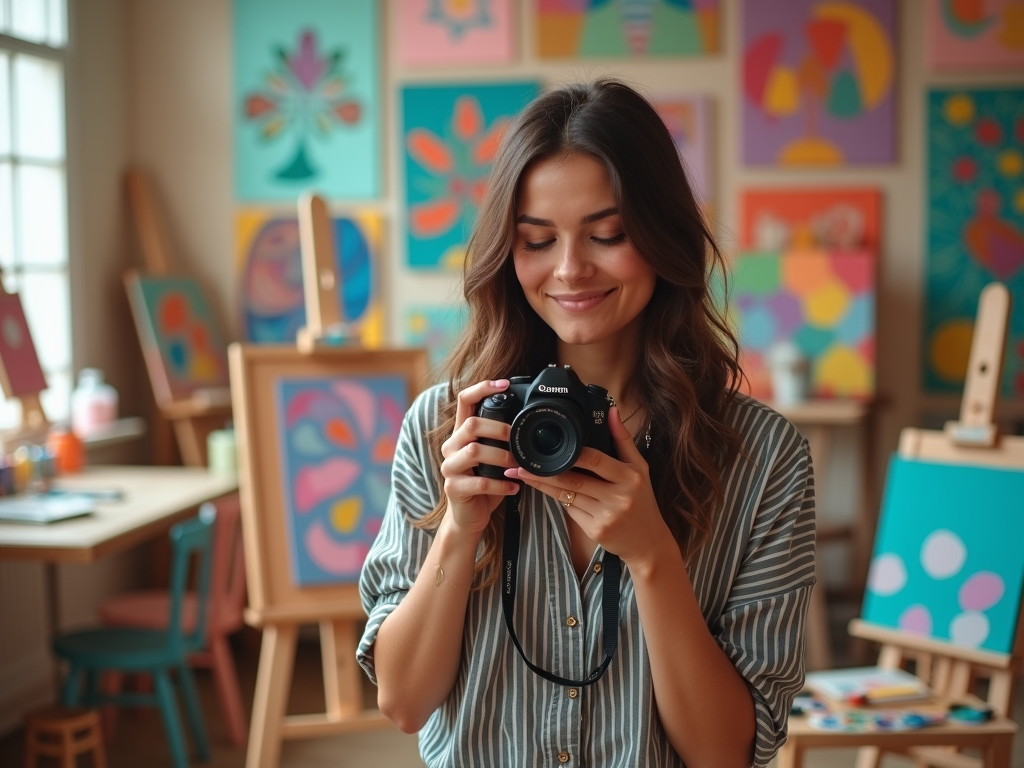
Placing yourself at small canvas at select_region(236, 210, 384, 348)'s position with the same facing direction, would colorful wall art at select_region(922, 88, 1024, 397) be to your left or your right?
on your left

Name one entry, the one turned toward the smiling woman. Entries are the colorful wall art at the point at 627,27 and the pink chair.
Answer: the colorful wall art

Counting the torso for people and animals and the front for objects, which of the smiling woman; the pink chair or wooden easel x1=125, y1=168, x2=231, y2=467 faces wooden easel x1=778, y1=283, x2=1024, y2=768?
wooden easel x1=125, y1=168, x2=231, y2=467

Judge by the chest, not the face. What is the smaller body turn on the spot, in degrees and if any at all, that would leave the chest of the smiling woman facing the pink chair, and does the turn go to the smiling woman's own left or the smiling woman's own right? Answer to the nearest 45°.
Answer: approximately 135° to the smiling woman's own right

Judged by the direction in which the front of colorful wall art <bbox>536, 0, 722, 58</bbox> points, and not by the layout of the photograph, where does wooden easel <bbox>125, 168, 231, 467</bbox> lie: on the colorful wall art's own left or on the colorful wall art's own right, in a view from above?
on the colorful wall art's own right

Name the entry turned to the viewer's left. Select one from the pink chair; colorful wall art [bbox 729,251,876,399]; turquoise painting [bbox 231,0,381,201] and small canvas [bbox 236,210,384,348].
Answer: the pink chair

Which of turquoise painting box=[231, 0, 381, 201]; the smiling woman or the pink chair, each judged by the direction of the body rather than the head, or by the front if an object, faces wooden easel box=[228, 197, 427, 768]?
the turquoise painting

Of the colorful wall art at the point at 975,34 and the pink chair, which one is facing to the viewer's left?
the pink chair

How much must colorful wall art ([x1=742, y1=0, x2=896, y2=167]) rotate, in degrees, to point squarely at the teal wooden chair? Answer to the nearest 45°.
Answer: approximately 45° to its right
